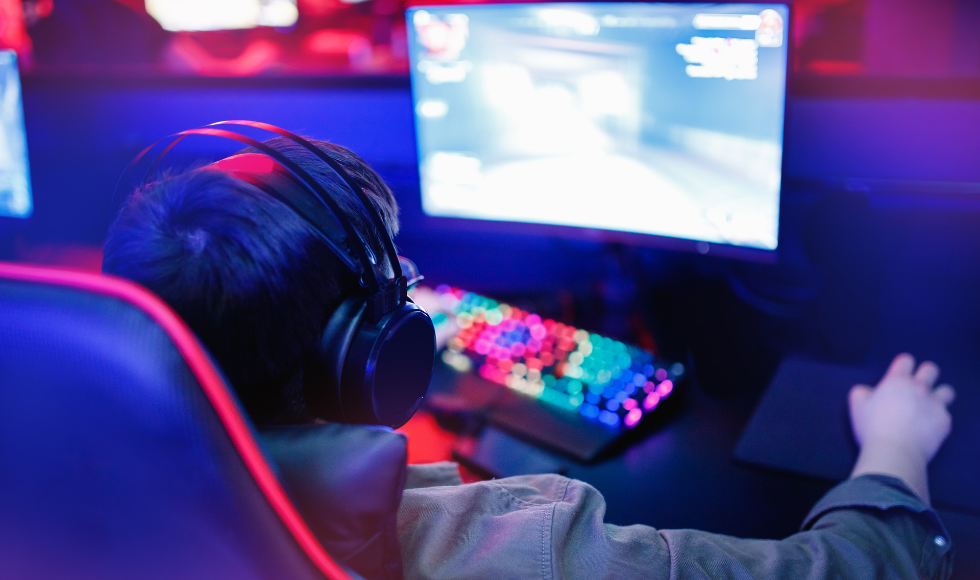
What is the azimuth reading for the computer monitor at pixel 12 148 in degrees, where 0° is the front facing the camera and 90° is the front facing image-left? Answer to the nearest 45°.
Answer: approximately 0°

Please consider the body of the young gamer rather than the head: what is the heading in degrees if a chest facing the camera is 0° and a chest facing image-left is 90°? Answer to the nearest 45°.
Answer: approximately 225°

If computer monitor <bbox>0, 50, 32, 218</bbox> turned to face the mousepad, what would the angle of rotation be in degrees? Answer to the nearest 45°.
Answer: approximately 45° to its left

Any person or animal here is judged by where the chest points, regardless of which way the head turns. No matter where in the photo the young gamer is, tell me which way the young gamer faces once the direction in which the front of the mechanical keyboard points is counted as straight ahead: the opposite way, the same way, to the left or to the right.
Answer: the opposite way

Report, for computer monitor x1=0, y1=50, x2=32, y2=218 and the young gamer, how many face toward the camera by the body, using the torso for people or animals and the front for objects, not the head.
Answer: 1

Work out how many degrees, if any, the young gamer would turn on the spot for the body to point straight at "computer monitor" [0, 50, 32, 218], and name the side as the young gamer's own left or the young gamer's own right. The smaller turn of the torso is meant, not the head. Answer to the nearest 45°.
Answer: approximately 90° to the young gamer's own left
